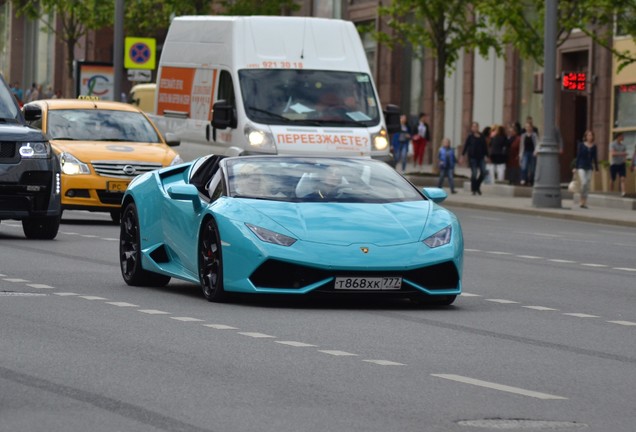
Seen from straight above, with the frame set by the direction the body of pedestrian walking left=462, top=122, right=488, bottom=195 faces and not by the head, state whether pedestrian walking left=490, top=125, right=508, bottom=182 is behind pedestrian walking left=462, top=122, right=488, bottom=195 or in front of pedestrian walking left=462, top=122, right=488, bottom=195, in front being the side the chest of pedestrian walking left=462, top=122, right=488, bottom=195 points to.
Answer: behind

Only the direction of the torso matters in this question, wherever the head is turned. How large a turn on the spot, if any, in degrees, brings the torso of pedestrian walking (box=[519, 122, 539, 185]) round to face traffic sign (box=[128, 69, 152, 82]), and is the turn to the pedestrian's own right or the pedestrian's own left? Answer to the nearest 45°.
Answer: approximately 90° to the pedestrian's own right

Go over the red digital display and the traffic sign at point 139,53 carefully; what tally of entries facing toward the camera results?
2

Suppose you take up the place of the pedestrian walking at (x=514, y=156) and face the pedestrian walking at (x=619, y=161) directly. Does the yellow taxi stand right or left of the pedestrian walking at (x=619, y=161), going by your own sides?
right

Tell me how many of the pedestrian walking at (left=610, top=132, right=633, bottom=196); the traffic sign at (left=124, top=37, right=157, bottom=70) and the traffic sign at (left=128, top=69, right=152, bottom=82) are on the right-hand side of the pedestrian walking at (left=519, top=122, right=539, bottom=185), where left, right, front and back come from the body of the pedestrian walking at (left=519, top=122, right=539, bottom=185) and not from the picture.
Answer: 2

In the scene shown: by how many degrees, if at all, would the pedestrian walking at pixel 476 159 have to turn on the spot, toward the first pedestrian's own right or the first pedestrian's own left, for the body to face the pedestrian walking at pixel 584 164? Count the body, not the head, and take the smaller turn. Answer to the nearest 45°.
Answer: approximately 45° to the first pedestrian's own left

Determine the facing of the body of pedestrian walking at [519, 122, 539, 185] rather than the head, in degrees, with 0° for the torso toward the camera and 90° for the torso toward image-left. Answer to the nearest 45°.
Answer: approximately 0°
